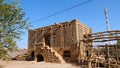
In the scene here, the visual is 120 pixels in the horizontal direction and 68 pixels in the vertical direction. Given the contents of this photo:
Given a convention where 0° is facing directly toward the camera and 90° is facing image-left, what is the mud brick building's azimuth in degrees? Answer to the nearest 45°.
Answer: approximately 45°
